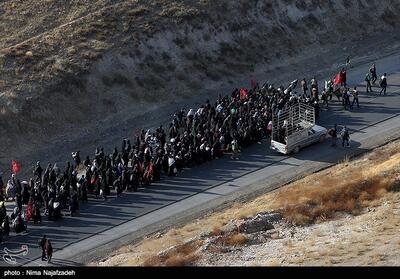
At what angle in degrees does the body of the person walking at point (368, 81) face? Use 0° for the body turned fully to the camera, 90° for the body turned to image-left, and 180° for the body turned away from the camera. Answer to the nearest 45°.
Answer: approximately 270°

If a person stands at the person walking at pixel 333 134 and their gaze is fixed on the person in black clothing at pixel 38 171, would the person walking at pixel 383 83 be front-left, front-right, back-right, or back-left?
back-right

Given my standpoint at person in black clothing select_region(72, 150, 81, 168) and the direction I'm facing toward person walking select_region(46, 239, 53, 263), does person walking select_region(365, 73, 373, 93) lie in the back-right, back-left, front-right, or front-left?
back-left

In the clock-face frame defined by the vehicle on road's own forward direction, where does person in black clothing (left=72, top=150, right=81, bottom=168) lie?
The person in black clothing is roughly at 7 o'clock from the vehicle on road.

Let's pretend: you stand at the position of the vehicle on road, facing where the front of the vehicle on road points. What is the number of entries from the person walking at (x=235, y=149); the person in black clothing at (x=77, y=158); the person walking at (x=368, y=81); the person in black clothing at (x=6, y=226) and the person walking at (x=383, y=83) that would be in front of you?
2

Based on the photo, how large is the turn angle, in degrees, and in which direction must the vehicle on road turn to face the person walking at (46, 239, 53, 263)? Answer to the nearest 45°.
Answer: approximately 180°

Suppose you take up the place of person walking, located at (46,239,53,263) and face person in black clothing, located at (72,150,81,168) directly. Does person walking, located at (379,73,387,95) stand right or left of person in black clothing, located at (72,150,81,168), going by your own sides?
right

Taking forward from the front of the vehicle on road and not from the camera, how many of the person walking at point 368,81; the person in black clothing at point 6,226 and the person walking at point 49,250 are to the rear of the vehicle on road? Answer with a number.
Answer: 2

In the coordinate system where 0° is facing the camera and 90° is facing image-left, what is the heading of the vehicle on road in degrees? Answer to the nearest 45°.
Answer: approximately 225°

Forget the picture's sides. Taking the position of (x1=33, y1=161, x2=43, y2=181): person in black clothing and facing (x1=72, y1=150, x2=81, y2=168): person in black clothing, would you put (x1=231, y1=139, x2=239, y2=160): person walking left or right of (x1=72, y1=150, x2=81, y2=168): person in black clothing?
right
